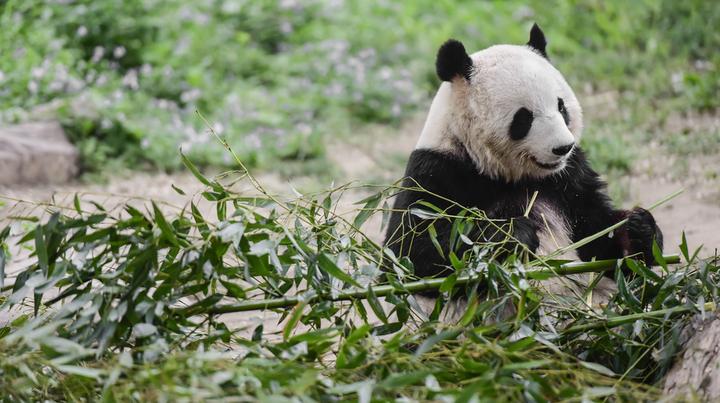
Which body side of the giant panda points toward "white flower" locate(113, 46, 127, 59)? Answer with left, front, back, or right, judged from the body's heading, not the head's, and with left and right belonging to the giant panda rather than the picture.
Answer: back

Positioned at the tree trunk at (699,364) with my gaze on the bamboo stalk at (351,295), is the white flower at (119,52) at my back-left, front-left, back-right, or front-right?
front-right

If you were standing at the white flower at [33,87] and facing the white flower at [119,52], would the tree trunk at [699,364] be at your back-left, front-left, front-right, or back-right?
back-right

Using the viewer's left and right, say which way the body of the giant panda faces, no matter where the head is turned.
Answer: facing the viewer and to the right of the viewer

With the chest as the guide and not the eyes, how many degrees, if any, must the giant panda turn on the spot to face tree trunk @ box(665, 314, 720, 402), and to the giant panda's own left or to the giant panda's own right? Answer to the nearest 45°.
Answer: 0° — it already faces it

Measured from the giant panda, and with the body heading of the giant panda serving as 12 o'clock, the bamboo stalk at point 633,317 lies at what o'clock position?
The bamboo stalk is roughly at 12 o'clock from the giant panda.

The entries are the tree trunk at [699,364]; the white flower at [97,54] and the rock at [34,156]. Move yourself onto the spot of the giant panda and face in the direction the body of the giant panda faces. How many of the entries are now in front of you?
1

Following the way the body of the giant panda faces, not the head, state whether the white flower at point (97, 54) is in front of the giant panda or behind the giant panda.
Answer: behind

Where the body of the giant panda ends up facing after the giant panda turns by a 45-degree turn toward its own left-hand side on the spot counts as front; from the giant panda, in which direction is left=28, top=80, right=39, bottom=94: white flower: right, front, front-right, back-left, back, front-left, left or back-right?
back-left
